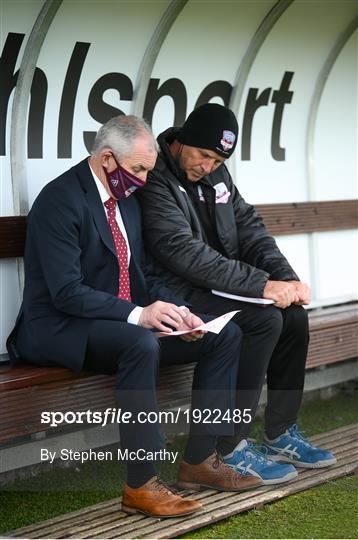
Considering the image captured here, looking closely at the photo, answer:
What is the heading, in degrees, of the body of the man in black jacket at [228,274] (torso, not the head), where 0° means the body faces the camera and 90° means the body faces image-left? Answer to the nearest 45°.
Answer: approximately 315°

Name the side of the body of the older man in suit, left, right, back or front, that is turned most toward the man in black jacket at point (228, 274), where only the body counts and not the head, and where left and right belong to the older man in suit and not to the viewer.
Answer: left

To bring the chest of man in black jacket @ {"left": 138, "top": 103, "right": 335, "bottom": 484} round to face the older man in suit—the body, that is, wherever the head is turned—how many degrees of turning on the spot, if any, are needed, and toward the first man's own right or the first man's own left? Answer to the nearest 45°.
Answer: approximately 90° to the first man's own right

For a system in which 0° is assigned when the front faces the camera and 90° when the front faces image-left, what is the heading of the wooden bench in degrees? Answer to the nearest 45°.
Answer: approximately 315°

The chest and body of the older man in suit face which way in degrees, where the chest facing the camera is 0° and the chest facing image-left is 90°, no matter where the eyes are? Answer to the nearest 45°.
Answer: approximately 315°
